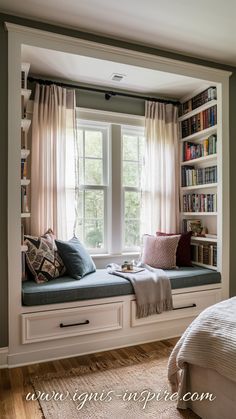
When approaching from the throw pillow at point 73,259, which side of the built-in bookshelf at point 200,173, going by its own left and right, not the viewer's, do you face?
front

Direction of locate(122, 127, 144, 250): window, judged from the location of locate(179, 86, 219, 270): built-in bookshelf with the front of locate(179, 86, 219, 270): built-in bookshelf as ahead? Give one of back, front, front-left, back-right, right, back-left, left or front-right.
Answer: front-right

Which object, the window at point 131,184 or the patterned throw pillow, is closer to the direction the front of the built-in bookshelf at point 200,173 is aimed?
the patterned throw pillow

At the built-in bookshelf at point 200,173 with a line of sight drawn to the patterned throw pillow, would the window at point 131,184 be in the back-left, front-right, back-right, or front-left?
front-right

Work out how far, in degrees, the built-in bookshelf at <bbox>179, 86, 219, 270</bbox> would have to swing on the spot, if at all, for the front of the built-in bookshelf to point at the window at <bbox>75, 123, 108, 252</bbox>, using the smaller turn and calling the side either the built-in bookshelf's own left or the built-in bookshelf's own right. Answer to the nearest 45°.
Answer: approximately 45° to the built-in bookshelf's own right

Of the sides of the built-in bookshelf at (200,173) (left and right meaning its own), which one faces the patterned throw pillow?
front

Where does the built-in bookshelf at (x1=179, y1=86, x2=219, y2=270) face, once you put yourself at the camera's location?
facing the viewer and to the left of the viewer

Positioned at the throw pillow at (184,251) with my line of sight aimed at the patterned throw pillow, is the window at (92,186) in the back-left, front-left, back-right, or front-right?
front-right
